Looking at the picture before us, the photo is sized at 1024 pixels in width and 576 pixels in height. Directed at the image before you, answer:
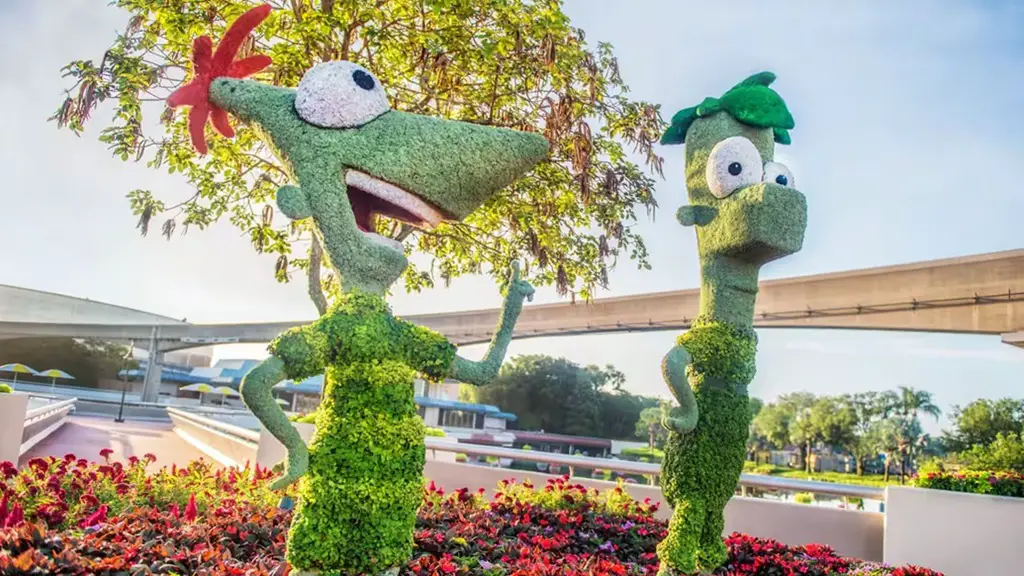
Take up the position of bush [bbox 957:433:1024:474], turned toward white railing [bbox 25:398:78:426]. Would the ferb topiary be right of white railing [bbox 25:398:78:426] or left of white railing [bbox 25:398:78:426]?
left

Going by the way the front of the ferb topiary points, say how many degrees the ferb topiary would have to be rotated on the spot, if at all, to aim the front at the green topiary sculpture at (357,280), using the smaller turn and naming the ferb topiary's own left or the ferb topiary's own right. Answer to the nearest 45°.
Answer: approximately 90° to the ferb topiary's own right

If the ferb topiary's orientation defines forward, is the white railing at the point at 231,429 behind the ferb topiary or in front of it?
behind

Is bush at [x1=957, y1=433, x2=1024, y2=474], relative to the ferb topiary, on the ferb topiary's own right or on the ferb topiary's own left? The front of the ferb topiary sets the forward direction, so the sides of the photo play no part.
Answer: on the ferb topiary's own left

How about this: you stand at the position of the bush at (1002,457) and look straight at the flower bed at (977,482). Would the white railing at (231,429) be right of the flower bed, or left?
right

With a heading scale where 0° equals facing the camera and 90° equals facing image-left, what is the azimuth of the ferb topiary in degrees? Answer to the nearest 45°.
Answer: approximately 315°

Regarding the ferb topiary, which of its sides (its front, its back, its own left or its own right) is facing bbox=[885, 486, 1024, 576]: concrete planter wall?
left

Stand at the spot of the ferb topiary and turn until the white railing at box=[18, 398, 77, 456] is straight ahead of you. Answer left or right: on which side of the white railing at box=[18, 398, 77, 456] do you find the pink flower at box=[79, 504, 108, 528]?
left
